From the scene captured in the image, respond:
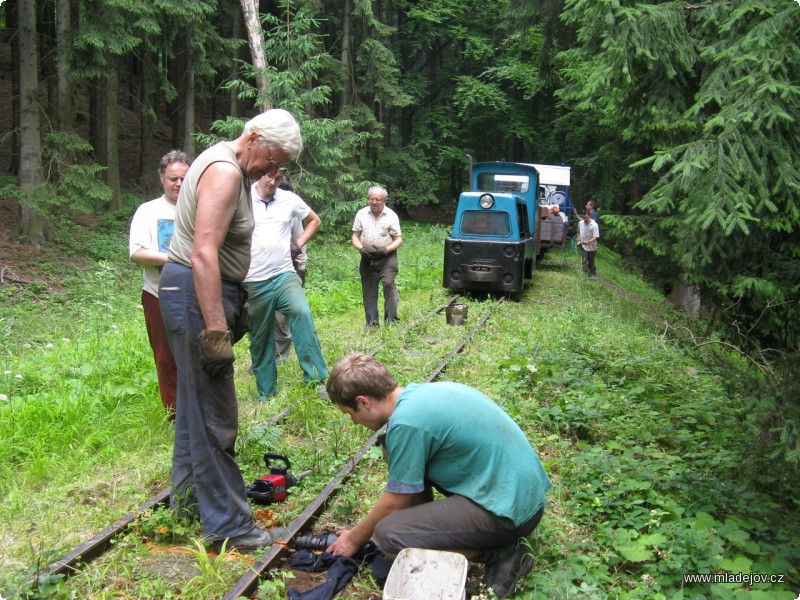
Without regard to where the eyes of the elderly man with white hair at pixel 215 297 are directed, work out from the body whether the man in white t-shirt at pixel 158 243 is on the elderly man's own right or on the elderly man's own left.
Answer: on the elderly man's own left

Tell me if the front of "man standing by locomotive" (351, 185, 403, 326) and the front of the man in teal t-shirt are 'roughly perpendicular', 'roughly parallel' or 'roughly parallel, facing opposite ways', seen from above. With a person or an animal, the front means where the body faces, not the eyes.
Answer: roughly perpendicular

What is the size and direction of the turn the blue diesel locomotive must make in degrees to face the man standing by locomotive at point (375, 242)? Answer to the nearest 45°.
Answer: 0° — it already faces them

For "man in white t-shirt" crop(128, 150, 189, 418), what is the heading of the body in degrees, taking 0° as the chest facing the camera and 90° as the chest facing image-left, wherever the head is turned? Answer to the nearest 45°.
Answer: approximately 315°

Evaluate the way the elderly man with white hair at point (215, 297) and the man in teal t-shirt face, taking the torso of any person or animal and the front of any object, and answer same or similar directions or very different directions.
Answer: very different directions

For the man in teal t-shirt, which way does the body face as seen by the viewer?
to the viewer's left

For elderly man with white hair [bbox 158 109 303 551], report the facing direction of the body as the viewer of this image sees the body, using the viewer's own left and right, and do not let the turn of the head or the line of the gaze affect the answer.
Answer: facing to the right of the viewer

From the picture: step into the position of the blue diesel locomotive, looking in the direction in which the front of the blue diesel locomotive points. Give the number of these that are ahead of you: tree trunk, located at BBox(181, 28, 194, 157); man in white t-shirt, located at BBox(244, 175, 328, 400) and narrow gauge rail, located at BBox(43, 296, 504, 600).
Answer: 2

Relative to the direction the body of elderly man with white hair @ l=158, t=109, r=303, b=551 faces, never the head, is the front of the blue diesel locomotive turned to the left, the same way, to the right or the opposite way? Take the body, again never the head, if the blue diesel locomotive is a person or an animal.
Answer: to the right

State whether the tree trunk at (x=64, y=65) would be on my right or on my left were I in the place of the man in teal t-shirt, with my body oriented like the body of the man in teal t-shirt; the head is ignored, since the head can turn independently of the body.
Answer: on my right

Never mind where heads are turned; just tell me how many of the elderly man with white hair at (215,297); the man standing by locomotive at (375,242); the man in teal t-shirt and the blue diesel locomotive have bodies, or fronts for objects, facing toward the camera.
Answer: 2

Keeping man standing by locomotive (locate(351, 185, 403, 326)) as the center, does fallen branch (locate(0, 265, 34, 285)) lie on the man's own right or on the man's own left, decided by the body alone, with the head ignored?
on the man's own right

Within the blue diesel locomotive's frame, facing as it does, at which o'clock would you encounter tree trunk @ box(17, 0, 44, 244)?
The tree trunk is roughly at 3 o'clock from the blue diesel locomotive.

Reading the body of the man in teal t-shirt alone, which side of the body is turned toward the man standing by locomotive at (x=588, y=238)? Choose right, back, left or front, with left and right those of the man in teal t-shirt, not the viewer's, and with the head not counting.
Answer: right
